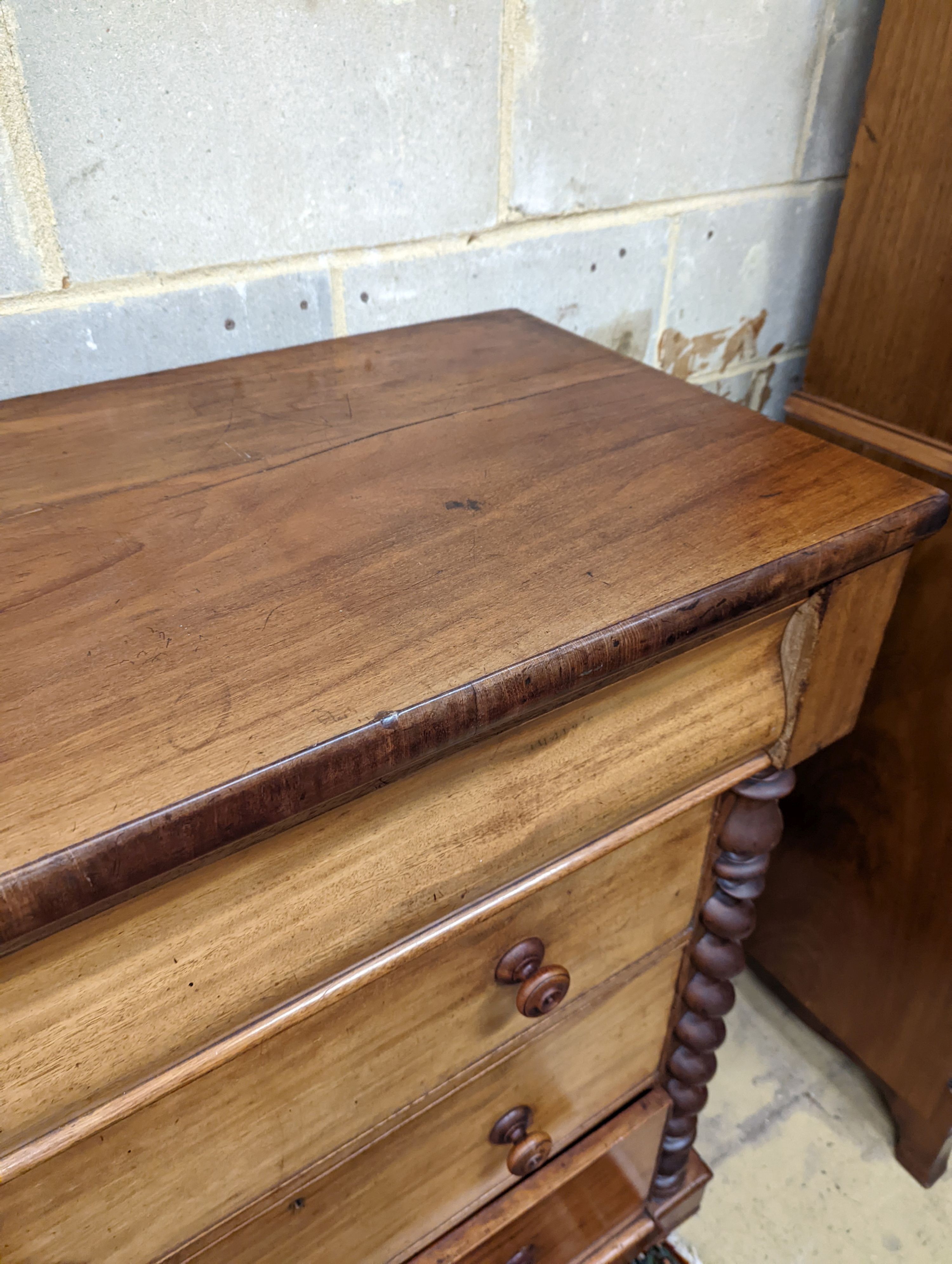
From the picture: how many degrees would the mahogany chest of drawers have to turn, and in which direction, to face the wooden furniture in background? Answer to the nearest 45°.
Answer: approximately 90° to its left
